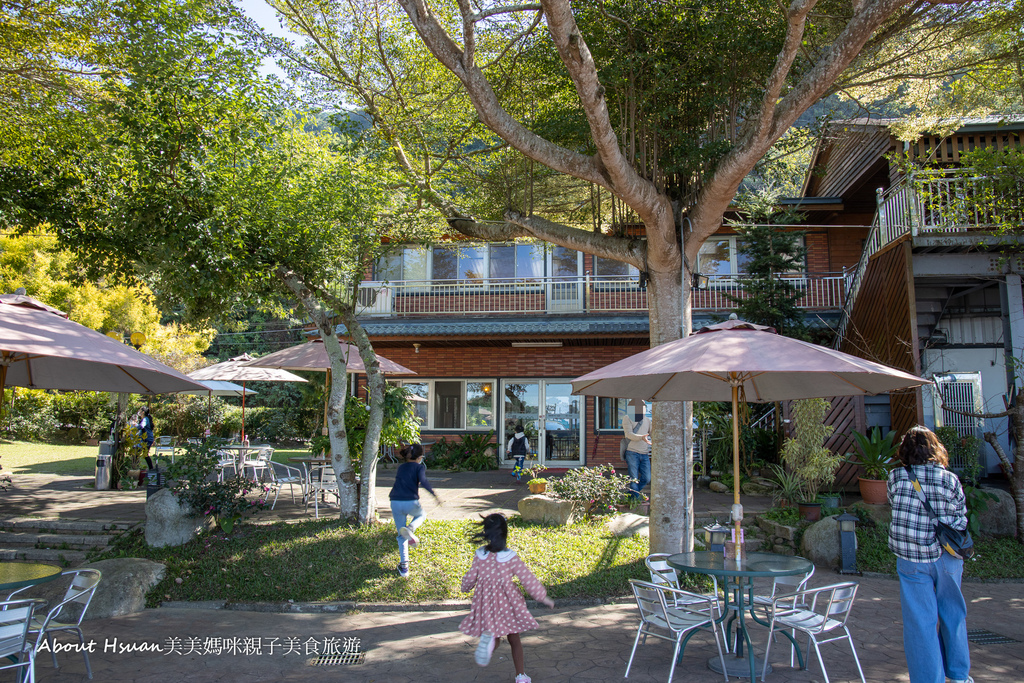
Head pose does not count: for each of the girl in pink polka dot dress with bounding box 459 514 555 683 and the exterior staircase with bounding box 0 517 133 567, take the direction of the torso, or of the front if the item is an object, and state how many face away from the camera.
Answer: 1

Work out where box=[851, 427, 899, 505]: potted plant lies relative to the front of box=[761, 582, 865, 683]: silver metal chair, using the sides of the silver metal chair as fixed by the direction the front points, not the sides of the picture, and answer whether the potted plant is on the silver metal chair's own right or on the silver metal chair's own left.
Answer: on the silver metal chair's own right

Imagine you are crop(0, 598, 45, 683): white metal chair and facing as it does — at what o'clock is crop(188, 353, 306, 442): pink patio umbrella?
The pink patio umbrella is roughly at 2 o'clock from the white metal chair.

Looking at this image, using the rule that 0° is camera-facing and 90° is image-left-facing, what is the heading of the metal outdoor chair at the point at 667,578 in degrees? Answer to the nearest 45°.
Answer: approximately 315°

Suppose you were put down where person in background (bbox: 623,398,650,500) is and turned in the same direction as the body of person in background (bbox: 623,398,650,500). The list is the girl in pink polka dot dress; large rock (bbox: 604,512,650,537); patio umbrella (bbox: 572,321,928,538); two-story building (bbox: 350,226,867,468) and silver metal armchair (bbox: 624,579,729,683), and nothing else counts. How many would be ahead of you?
4

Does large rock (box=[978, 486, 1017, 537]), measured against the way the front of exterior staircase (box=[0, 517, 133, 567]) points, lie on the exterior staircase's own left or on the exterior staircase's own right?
on the exterior staircase's own left

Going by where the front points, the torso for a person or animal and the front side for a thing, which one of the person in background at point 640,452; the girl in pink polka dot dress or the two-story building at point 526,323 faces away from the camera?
the girl in pink polka dot dress

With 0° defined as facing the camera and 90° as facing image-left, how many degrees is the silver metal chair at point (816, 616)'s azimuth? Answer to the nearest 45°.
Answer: approximately 135°
